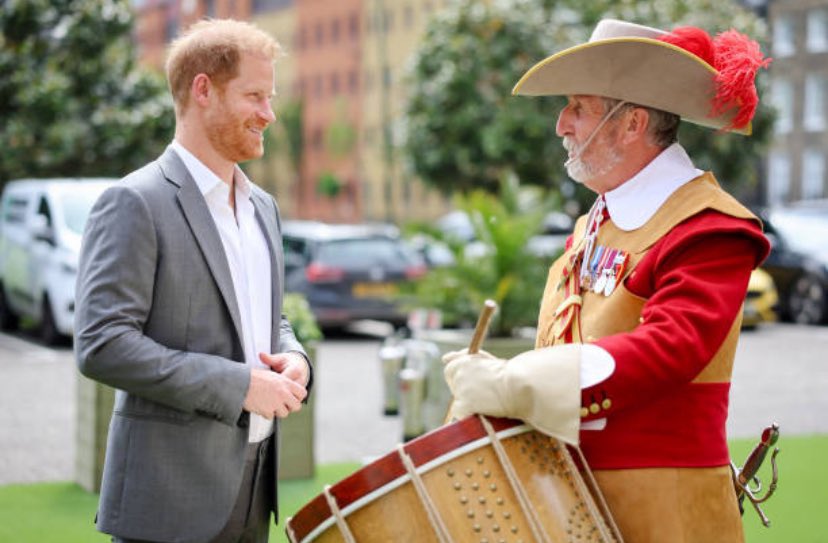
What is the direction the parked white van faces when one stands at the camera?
facing the viewer and to the right of the viewer

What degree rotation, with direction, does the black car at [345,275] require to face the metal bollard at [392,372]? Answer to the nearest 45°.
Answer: approximately 135° to its left

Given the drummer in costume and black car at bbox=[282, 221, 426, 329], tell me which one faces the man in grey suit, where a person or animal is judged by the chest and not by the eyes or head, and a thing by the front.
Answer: the drummer in costume

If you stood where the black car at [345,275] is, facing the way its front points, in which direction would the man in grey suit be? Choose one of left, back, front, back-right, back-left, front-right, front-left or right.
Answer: back-left

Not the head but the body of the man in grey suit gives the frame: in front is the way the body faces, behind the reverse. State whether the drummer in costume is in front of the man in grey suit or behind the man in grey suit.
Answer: in front

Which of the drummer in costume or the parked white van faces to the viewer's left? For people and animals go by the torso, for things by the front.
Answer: the drummer in costume

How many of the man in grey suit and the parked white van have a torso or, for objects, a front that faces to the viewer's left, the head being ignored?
0

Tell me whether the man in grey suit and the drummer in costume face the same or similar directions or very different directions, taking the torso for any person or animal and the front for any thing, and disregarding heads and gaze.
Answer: very different directions

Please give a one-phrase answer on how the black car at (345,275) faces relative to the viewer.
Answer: facing away from the viewer and to the left of the viewer

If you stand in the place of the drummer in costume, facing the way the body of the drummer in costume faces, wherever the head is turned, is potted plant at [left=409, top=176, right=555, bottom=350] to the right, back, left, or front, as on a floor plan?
right

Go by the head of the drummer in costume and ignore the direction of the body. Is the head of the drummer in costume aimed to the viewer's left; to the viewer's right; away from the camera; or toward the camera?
to the viewer's left

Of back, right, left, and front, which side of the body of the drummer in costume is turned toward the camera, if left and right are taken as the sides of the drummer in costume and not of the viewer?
left

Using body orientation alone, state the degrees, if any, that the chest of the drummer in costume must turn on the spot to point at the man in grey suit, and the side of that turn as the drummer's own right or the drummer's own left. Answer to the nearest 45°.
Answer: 0° — they already face them

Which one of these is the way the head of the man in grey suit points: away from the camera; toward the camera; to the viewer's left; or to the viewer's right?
to the viewer's right
